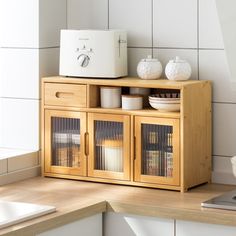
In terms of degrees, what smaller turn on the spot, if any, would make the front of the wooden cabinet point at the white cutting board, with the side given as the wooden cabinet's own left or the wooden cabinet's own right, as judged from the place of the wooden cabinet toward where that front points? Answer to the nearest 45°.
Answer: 0° — it already faces it

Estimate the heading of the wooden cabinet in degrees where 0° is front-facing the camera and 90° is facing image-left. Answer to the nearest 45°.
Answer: approximately 45°
